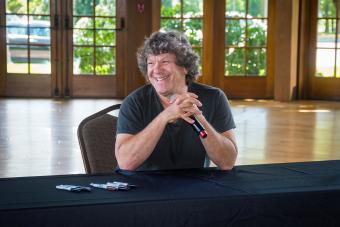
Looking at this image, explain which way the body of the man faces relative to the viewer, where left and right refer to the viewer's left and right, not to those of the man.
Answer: facing the viewer

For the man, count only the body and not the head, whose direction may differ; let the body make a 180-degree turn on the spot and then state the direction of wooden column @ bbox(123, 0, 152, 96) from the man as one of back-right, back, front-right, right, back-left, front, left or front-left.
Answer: front

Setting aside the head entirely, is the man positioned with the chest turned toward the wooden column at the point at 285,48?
no

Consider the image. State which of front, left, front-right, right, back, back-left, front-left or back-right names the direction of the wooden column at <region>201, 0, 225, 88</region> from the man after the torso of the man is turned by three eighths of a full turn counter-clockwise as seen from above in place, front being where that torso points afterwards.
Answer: front-left

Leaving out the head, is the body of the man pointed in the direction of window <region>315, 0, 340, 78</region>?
no

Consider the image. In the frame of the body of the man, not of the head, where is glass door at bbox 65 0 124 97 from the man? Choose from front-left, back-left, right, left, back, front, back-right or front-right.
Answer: back

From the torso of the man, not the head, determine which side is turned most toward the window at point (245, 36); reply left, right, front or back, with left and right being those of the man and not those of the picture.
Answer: back

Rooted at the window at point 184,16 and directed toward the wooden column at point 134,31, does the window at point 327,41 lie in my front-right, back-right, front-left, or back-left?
back-left

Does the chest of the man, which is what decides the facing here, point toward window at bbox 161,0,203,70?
no
